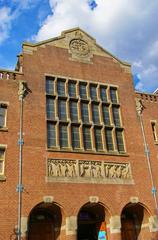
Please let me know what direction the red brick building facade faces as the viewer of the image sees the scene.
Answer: facing the viewer
